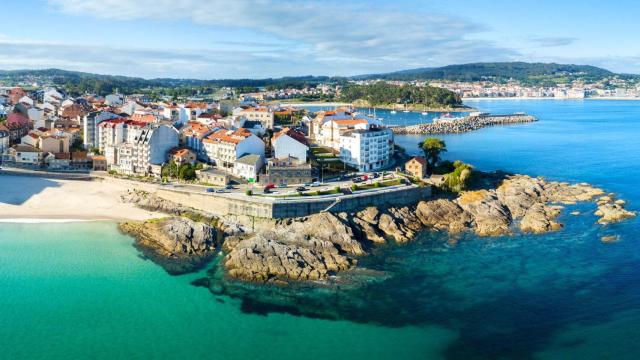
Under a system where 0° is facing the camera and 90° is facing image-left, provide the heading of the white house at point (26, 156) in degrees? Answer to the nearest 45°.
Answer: approximately 0°

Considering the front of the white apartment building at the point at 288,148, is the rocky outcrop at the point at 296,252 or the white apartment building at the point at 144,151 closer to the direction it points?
the rocky outcrop

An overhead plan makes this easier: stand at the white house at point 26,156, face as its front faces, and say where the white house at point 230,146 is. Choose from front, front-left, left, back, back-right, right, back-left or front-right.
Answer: front-left

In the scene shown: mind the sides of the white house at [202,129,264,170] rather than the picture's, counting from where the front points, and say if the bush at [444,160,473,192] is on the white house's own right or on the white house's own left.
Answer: on the white house's own left

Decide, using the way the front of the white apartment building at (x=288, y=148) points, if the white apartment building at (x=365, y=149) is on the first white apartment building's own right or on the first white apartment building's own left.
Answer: on the first white apartment building's own left

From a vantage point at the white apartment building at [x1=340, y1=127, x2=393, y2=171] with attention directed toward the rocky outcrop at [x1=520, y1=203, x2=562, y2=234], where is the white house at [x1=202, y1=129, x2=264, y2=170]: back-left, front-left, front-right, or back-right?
back-right

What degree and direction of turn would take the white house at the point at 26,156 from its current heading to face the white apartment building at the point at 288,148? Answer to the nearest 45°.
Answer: approximately 45° to its left

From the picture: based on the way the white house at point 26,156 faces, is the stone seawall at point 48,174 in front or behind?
in front

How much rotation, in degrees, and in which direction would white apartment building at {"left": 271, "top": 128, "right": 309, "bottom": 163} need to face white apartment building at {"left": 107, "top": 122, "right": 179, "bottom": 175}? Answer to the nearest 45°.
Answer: approximately 90° to its right

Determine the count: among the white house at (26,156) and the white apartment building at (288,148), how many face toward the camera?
2

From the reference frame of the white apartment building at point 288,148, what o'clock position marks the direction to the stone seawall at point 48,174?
The stone seawall is roughly at 3 o'clock from the white apartment building.

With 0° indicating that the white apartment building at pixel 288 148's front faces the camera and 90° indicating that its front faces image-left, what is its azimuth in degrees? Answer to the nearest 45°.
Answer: approximately 0°

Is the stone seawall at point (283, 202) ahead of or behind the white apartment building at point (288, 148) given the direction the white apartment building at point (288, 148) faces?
ahead

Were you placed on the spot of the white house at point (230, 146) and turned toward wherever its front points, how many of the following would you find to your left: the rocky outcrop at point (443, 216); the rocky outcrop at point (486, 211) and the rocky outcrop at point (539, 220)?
3

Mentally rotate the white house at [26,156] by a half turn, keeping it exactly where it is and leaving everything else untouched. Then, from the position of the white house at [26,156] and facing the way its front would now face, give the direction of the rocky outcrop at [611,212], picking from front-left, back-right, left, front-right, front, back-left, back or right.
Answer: back-right

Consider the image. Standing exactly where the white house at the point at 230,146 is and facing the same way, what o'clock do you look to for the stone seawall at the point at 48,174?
The stone seawall is roughly at 2 o'clock from the white house.
